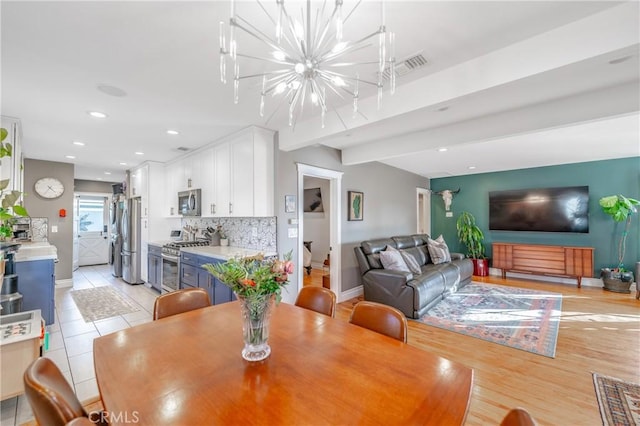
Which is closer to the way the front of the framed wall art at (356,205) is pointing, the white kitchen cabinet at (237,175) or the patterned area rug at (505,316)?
the patterned area rug

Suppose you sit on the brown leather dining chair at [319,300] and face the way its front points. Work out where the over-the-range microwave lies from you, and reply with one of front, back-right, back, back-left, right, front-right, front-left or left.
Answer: right

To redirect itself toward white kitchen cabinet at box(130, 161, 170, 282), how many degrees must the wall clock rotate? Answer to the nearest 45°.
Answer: approximately 45° to its left

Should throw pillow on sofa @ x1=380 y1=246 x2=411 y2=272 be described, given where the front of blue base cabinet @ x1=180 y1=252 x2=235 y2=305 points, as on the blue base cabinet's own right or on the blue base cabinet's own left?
on the blue base cabinet's own left

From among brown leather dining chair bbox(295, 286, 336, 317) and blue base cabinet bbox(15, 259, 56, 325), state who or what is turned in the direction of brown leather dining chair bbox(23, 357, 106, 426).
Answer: brown leather dining chair bbox(295, 286, 336, 317)

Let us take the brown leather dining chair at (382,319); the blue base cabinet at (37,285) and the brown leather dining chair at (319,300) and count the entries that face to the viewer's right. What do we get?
1

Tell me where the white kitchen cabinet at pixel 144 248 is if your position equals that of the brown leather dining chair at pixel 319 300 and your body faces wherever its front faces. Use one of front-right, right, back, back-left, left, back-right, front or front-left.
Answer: right

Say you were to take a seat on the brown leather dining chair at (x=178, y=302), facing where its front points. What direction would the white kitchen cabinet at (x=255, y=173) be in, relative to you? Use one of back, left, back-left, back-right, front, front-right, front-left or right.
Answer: left

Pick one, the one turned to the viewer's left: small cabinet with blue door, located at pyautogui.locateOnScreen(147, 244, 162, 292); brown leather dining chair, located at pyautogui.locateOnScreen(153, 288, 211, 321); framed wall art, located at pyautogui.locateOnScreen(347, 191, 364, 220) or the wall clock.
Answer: the small cabinet with blue door

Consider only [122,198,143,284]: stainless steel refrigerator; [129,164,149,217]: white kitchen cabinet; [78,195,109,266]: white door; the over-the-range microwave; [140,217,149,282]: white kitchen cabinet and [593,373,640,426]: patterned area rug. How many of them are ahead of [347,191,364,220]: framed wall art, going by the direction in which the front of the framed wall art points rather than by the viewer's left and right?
1

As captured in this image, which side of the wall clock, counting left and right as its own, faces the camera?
front

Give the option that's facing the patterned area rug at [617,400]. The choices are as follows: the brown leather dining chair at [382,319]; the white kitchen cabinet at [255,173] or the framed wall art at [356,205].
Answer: the framed wall art

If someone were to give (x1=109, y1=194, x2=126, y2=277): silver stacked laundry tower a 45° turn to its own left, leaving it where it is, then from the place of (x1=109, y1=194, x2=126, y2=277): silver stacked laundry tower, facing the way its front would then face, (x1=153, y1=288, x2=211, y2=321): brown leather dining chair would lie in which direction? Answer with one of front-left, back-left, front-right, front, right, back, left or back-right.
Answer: front
